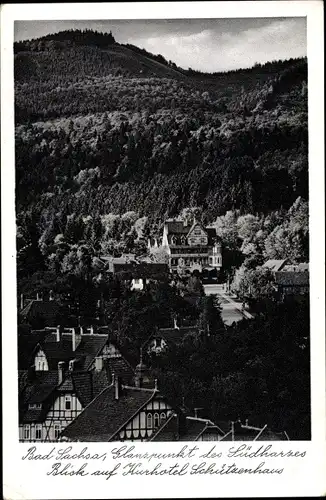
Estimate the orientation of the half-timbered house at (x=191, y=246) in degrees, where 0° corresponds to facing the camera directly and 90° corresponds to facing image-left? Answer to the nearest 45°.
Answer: approximately 0°
